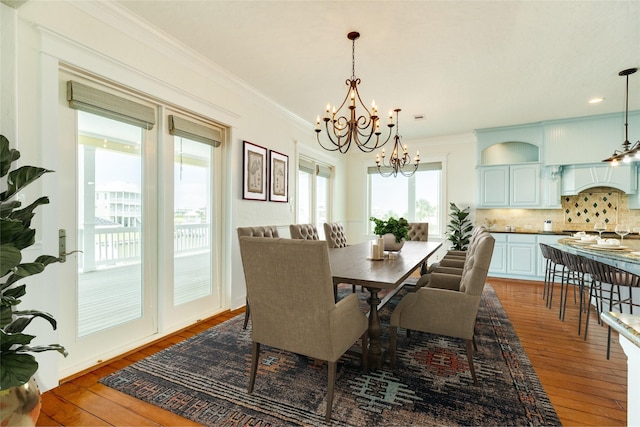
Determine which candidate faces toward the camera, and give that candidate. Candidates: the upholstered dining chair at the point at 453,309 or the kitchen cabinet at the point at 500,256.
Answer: the kitchen cabinet

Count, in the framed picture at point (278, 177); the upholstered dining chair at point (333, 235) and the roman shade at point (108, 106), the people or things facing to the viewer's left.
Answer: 0

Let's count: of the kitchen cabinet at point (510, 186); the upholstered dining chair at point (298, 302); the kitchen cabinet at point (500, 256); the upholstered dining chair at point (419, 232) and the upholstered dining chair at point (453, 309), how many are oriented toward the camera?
3

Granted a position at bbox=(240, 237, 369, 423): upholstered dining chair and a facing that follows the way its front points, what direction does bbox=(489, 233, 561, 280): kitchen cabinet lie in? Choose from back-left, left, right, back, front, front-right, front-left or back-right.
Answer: front

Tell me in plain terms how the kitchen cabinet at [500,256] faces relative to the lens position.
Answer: facing the viewer

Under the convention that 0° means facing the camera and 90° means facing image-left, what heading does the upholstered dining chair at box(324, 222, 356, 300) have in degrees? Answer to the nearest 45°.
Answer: approximately 315°

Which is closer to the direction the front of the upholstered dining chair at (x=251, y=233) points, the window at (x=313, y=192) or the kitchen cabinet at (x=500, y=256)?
the kitchen cabinet

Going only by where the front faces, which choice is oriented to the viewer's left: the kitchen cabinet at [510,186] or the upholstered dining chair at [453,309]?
the upholstered dining chair

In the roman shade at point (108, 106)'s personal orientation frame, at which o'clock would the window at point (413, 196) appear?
The window is roughly at 10 o'clock from the roman shade.

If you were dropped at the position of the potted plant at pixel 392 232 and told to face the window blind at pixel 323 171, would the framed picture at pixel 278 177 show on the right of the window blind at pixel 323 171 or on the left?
left

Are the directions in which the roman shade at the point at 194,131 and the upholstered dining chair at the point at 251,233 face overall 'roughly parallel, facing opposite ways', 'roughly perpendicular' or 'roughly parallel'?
roughly parallel

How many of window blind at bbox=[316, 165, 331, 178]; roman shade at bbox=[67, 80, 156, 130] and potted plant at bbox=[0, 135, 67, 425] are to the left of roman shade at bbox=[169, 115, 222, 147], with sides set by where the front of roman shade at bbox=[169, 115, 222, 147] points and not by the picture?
1

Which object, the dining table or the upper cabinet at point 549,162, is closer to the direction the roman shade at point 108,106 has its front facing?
the dining table

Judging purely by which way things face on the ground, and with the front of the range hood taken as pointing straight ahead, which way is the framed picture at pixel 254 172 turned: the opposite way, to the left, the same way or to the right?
to the left

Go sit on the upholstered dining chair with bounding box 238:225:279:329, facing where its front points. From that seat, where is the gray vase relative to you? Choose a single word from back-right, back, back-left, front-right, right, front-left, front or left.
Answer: front-left

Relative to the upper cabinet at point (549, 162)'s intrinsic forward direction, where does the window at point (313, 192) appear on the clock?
The window is roughly at 2 o'clock from the upper cabinet.

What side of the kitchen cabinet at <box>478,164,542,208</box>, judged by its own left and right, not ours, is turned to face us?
front

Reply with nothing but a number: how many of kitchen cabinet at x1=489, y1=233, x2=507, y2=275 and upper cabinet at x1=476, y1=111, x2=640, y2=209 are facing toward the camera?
2

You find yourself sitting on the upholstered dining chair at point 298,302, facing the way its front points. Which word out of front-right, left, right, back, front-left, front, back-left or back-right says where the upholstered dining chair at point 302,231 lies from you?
front-left
